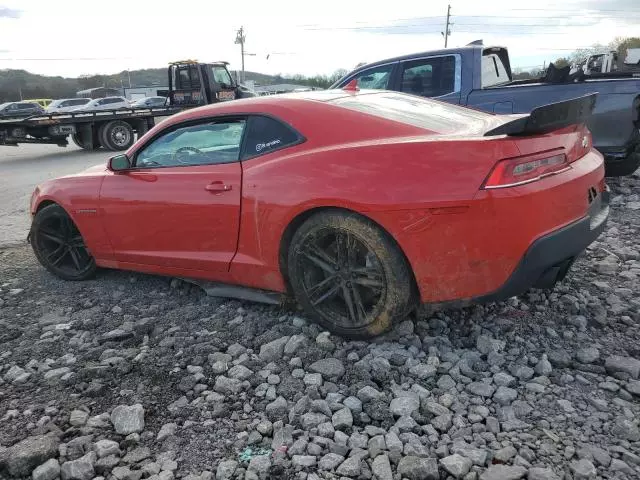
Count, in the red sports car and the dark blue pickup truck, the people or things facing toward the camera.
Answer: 0

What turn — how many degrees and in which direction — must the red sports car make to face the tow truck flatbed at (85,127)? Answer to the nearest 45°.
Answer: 0° — it already faces it

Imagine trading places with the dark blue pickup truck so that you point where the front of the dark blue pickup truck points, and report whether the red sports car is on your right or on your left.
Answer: on your left

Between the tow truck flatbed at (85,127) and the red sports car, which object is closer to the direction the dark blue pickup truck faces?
the tow truck flatbed

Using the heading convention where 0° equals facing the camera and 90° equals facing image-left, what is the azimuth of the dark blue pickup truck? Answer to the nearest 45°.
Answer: approximately 135°

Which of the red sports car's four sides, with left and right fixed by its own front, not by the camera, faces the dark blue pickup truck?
right

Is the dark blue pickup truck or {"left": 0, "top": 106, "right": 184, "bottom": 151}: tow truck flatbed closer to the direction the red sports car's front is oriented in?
the tow truck flatbed

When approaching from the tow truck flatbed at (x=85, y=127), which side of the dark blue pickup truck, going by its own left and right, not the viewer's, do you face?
front

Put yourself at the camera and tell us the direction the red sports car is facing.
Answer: facing away from the viewer and to the left of the viewer
